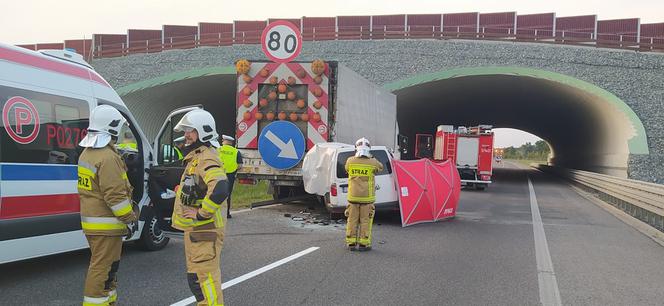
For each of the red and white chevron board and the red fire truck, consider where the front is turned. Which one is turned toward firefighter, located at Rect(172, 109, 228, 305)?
the red and white chevron board

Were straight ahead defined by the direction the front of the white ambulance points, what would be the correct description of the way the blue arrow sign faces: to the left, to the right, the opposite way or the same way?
the opposite way

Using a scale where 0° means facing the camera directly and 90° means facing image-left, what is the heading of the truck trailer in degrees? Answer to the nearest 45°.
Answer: approximately 225°

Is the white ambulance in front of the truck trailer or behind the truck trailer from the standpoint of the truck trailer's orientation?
behind

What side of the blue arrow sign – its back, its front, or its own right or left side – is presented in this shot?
front

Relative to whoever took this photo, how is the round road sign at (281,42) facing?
facing the viewer

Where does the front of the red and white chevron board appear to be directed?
toward the camera

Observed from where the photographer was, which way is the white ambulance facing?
facing away from the viewer and to the right of the viewer

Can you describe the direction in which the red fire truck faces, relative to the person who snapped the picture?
facing away from the viewer and to the left of the viewer

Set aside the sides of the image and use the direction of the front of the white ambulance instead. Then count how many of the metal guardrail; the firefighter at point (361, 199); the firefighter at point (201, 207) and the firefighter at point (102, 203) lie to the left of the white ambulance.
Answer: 0

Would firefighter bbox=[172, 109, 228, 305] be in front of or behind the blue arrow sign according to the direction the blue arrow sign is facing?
in front

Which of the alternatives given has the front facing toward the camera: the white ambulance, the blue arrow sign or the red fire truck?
the blue arrow sign

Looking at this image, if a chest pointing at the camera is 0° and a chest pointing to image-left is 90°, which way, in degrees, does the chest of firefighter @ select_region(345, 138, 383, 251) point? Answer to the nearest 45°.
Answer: approximately 180°

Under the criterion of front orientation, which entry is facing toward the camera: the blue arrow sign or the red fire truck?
the blue arrow sign

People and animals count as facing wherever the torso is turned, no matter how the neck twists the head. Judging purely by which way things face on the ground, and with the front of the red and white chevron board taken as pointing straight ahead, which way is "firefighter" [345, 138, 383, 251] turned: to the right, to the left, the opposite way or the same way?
the opposite way
